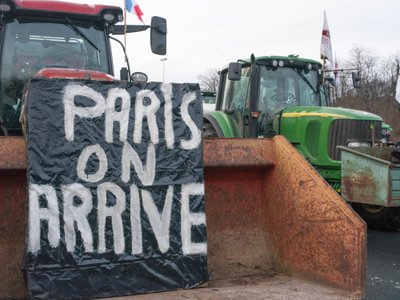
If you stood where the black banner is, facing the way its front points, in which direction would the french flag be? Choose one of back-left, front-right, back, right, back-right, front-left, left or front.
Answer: back

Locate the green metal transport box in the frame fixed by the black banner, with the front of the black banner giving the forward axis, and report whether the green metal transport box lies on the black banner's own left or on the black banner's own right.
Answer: on the black banner's own left

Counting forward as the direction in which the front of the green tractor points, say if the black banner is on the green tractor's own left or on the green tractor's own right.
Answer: on the green tractor's own right

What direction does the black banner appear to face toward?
toward the camera

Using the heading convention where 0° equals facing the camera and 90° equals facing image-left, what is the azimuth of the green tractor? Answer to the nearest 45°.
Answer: approximately 315°

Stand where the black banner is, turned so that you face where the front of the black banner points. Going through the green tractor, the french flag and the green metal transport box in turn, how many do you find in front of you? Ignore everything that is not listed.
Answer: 0

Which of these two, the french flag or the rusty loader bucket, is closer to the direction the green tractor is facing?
the rusty loader bucket

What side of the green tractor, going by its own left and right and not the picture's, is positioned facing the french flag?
right

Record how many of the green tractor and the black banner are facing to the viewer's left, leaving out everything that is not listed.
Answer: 0

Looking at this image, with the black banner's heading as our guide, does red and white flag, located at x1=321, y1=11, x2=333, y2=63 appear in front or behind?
behind
